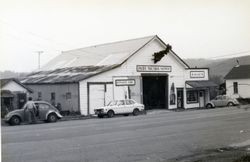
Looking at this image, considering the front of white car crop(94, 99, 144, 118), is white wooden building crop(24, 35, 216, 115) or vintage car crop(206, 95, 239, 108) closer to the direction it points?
the white wooden building

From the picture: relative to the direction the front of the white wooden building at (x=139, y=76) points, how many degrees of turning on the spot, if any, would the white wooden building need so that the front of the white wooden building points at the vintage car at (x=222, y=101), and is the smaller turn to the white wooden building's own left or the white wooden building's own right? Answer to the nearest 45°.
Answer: approximately 90° to the white wooden building's own left

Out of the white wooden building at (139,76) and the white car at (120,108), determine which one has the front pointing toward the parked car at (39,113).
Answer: the white car

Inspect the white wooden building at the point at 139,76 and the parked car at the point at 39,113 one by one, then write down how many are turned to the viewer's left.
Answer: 1

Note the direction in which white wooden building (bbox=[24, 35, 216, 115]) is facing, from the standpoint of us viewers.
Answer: facing the viewer and to the right of the viewer

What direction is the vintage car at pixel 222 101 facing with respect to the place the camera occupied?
facing the viewer and to the left of the viewer

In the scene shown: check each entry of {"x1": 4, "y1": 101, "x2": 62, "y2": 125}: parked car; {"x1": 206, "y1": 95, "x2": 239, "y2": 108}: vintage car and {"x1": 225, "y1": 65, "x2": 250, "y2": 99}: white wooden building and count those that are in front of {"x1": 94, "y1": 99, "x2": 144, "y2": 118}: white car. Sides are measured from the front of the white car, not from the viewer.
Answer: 1

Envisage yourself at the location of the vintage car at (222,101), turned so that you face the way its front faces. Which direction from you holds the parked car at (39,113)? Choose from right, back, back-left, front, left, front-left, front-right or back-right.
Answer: front

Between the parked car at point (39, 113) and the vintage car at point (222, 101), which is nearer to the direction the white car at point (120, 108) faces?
the parked car

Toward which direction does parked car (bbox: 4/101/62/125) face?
to the viewer's left

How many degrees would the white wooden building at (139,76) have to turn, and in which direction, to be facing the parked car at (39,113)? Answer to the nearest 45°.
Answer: approximately 90° to its right

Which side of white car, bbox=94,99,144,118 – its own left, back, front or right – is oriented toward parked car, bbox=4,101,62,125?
front

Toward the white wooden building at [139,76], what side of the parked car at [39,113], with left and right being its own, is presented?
back

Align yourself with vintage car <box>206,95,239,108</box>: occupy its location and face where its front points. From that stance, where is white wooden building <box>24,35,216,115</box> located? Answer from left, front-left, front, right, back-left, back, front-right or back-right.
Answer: front

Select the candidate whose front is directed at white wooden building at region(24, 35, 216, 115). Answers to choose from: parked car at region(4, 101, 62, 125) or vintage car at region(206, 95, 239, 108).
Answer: the vintage car
